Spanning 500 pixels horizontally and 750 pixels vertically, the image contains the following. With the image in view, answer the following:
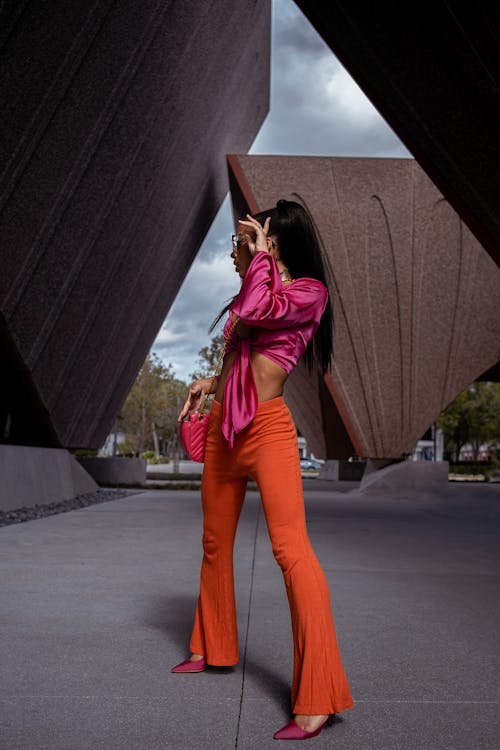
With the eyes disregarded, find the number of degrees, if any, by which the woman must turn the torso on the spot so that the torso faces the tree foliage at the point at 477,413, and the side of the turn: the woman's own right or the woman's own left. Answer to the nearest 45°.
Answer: approximately 135° to the woman's own right

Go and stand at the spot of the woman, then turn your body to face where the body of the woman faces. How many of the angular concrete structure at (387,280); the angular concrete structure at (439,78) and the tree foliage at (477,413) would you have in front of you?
0

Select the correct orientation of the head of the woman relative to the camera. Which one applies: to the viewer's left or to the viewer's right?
to the viewer's left

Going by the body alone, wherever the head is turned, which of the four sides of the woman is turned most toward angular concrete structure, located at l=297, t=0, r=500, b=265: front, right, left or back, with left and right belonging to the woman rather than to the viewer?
back

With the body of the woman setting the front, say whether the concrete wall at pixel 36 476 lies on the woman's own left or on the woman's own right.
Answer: on the woman's own right

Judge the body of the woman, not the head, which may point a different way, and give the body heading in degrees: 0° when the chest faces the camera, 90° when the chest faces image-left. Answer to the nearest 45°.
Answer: approximately 45°

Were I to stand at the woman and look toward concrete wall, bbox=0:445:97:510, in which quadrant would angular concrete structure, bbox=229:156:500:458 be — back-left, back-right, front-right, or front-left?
front-right
